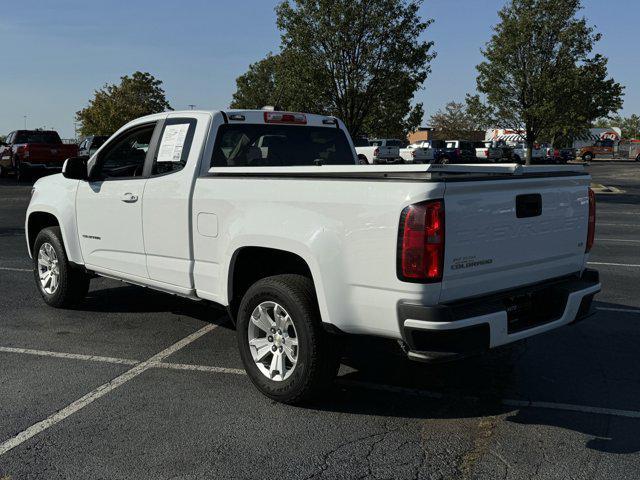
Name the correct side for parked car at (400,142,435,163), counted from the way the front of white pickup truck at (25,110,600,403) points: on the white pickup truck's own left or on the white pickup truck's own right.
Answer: on the white pickup truck's own right

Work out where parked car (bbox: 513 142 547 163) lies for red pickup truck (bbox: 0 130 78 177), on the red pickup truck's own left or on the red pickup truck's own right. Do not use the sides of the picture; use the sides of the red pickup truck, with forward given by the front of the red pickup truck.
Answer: on the red pickup truck's own right

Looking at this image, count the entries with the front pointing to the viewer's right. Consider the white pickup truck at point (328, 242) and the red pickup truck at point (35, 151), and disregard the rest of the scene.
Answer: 0

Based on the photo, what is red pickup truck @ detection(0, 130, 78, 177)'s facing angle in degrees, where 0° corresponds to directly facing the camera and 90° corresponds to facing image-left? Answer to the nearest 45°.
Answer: approximately 135°

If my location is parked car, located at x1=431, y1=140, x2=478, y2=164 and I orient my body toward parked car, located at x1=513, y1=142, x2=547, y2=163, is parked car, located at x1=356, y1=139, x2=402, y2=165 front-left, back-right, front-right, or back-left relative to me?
back-right

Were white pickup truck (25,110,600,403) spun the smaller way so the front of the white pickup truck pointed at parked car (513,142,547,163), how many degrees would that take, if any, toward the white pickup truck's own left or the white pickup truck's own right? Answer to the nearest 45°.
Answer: approximately 45° to the white pickup truck's own right

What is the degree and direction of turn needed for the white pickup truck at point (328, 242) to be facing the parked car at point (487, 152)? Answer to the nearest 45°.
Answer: approximately 45° to its right

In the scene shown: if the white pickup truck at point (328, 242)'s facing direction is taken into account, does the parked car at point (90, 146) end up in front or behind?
in front

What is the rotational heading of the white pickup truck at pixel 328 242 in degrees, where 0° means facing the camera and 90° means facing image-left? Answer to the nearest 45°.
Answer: approximately 135°

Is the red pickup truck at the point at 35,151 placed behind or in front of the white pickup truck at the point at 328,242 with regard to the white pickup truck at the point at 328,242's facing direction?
in front

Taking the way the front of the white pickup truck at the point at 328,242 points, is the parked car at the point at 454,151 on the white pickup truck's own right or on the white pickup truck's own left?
on the white pickup truck's own right
